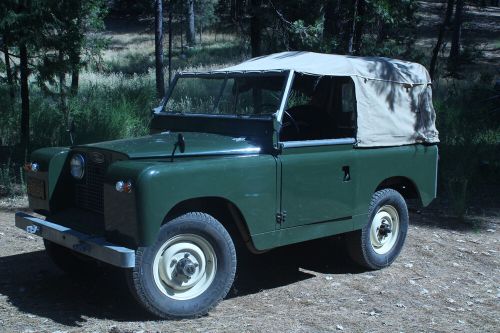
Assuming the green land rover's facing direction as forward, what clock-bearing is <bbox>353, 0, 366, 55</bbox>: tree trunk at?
The tree trunk is roughly at 5 o'clock from the green land rover.

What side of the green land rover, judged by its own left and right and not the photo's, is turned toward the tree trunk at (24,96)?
right

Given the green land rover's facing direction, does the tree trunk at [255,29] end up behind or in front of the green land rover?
behind

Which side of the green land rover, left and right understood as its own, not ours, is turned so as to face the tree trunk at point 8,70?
right

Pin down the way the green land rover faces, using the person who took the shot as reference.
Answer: facing the viewer and to the left of the viewer

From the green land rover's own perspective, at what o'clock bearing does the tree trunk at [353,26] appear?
The tree trunk is roughly at 5 o'clock from the green land rover.

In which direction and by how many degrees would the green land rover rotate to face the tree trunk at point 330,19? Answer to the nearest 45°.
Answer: approximately 135° to its right

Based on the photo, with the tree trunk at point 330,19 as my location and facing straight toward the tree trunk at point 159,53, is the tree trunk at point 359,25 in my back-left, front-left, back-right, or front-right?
back-left

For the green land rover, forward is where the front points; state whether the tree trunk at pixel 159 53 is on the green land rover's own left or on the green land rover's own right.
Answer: on the green land rover's own right
